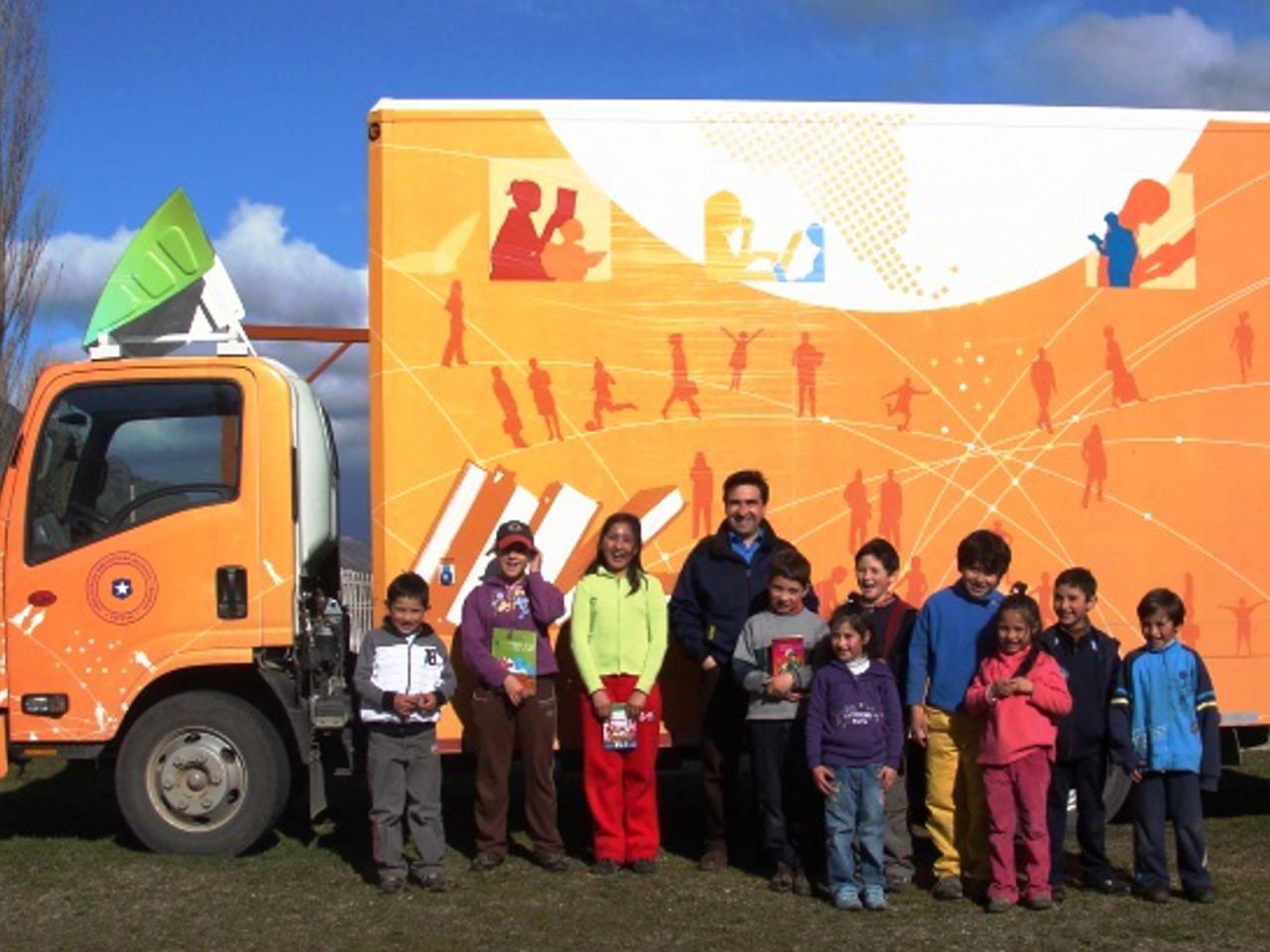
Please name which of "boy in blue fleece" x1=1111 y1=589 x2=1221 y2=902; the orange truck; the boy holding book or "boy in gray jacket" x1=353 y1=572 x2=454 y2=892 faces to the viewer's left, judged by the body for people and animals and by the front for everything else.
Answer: the orange truck

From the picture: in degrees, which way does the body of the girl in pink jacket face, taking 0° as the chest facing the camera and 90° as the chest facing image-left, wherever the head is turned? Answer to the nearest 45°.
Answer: approximately 0°

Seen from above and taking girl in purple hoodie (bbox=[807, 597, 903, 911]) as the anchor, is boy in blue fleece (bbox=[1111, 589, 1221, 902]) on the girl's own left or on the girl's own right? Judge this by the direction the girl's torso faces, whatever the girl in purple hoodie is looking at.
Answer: on the girl's own left

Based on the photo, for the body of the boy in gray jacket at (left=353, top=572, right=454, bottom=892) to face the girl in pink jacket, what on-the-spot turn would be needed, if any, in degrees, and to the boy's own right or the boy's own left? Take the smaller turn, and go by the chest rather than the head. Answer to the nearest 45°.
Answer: approximately 90° to the boy's own left

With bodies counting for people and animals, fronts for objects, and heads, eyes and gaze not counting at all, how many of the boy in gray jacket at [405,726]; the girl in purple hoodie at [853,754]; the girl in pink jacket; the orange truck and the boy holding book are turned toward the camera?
4

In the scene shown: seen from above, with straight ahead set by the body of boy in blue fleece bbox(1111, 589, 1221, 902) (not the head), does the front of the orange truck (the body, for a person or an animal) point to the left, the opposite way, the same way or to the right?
to the right

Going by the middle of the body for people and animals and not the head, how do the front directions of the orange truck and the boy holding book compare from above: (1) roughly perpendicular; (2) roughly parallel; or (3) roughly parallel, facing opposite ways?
roughly perpendicular

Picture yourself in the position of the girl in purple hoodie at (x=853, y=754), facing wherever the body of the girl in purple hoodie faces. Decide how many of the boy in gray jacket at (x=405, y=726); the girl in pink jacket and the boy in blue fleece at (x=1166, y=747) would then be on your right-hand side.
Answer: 1

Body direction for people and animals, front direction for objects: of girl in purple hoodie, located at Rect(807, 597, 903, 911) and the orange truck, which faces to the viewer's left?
the orange truck

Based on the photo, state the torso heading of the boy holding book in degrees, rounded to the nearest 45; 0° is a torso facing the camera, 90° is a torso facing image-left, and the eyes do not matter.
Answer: approximately 0°

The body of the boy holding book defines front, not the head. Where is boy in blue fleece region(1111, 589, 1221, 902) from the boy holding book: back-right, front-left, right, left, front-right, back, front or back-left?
left
